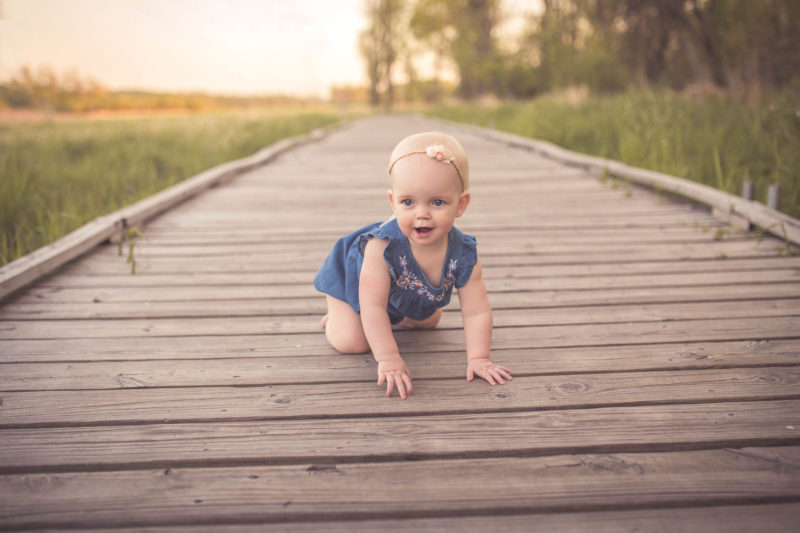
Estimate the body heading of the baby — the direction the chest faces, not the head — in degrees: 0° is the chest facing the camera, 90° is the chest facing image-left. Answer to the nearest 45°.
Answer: approximately 315°

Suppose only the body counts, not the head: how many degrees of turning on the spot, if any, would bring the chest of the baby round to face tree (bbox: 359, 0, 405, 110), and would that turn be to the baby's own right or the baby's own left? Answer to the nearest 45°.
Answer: approximately 135° to the baby's own left
